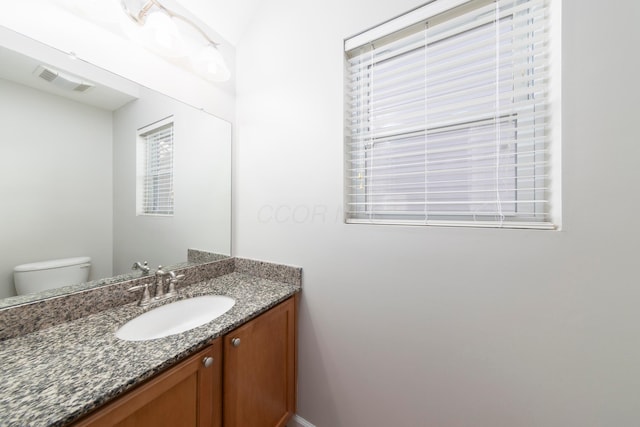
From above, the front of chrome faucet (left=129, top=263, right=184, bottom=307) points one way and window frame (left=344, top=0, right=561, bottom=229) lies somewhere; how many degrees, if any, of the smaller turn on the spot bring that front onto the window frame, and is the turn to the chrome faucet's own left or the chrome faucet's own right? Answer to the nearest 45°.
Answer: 0° — it already faces it

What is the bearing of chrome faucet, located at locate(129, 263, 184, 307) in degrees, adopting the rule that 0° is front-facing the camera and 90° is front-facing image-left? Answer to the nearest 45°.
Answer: approximately 315°

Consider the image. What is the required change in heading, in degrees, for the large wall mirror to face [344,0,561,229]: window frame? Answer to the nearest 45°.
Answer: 0° — it already faces it

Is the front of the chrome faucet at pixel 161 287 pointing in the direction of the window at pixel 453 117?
yes

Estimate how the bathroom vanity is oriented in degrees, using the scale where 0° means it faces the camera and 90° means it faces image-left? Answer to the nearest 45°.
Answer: approximately 315°
